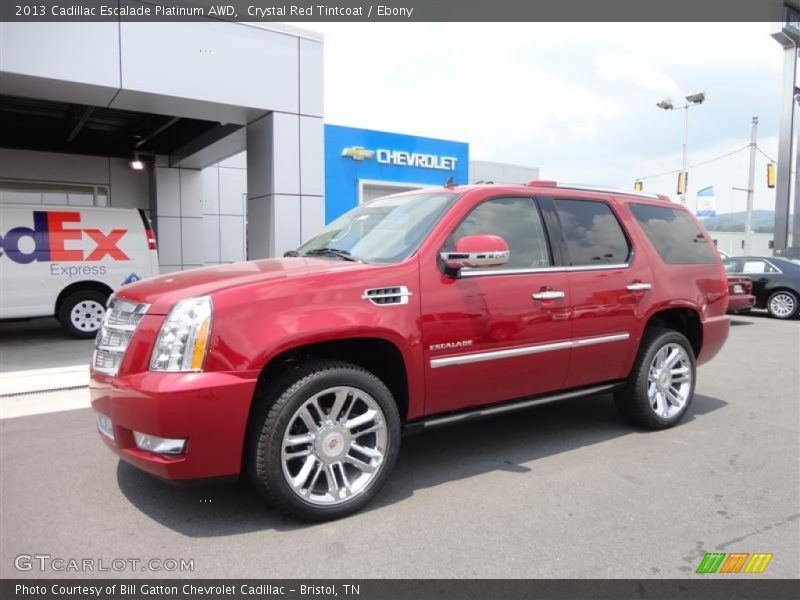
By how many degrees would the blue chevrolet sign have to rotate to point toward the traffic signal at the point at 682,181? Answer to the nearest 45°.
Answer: approximately 90° to its left

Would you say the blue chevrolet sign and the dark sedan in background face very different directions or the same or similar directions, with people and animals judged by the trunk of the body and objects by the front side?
very different directions

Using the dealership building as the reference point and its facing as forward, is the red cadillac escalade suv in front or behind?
in front

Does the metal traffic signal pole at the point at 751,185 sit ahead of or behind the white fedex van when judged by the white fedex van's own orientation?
behind

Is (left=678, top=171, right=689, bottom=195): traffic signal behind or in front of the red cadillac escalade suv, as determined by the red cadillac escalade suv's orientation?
behind

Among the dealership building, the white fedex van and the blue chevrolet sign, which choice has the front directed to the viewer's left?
the white fedex van

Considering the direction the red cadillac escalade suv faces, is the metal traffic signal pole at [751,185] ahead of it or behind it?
behind

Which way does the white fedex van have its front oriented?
to the viewer's left

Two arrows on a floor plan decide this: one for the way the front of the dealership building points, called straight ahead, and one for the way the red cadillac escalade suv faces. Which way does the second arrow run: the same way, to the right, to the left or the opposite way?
to the right

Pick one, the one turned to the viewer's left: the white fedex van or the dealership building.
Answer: the white fedex van

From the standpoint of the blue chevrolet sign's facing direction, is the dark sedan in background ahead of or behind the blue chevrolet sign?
ahead

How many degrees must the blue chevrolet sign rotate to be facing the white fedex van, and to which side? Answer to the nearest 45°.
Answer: approximately 90° to its right

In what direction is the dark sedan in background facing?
to the viewer's left
